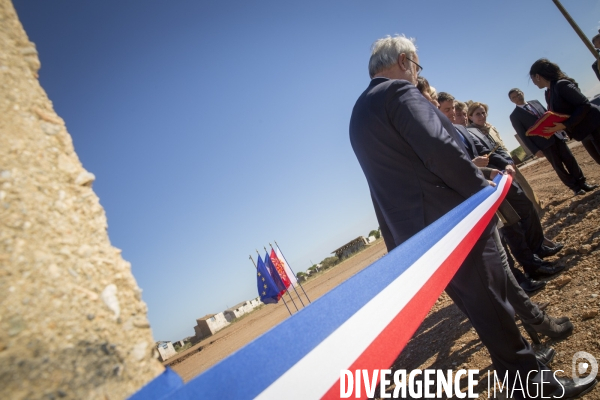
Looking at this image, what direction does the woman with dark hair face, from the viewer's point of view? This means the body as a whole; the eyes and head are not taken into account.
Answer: to the viewer's left

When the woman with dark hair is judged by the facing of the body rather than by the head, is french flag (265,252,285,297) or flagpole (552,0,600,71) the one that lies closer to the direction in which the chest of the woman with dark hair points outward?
the french flag

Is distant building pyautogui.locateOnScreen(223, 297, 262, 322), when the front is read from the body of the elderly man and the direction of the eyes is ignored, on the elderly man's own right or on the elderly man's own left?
on the elderly man's own left

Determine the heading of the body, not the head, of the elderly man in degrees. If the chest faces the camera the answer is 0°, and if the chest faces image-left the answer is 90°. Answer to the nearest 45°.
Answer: approximately 225°

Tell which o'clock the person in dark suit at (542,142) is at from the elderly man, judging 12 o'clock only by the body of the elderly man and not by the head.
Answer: The person in dark suit is roughly at 11 o'clock from the elderly man.

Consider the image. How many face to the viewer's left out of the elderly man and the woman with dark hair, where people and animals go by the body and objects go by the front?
1

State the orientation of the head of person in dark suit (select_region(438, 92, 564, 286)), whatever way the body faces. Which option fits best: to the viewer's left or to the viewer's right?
to the viewer's right

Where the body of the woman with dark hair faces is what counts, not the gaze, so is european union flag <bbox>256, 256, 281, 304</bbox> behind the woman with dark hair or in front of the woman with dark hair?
in front

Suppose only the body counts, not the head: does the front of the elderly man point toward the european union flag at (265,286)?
no

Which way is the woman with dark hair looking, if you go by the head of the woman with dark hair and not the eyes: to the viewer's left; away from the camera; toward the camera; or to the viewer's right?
to the viewer's left

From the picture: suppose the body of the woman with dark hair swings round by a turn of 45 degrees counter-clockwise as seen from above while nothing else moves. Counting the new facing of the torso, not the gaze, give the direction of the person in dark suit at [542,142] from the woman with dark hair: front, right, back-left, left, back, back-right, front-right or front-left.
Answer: right

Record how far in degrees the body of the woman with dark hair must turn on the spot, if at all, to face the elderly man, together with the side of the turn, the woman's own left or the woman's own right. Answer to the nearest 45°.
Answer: approximately 90° to the woman's own left
